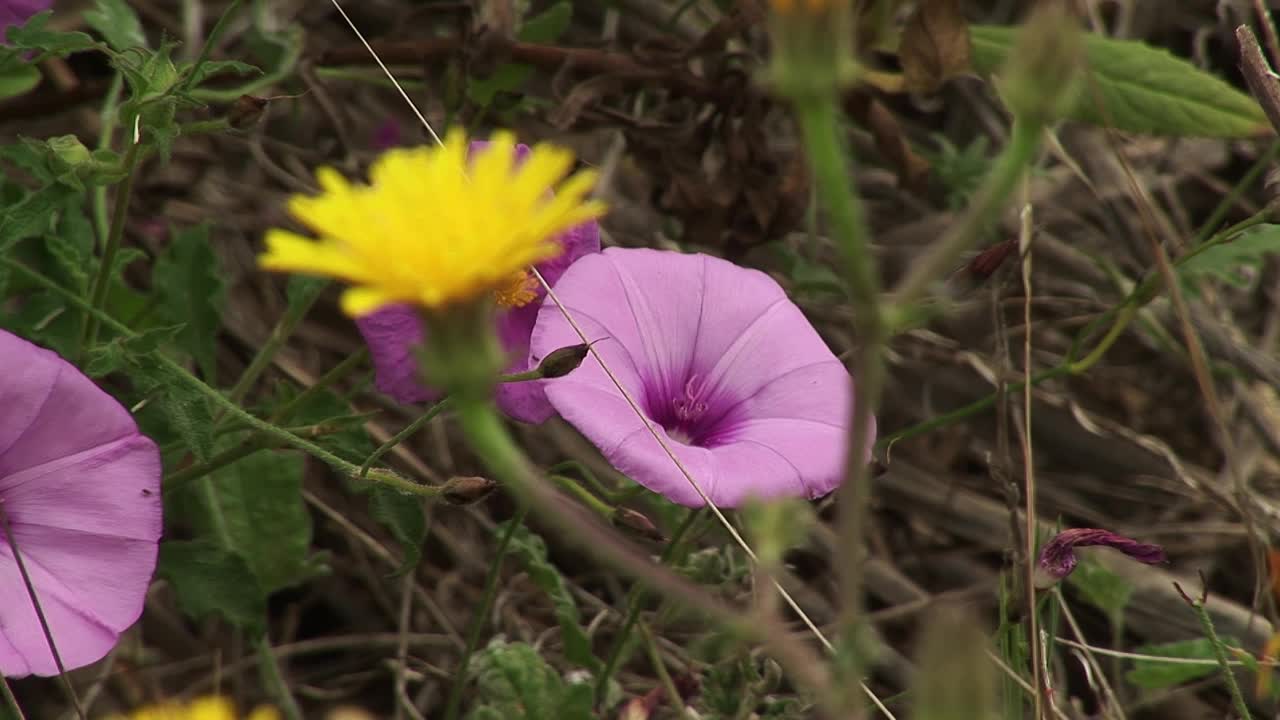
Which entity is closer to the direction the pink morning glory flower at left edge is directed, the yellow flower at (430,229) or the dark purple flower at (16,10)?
the yellow flower

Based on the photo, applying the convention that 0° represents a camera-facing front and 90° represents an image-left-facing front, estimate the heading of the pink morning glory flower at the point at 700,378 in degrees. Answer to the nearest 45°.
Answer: approximately 0°

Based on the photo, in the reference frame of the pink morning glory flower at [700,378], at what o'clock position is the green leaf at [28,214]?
The green leaf is roughly at 3 o'clock from the pink morning glory flower.

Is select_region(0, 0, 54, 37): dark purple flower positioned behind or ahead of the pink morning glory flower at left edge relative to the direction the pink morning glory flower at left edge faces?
behind
